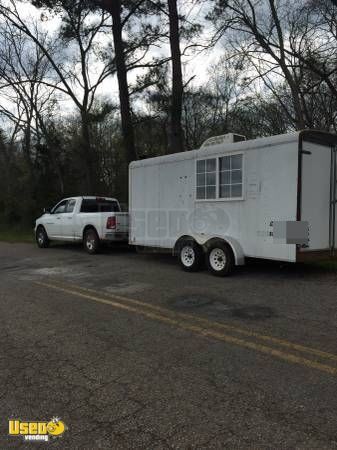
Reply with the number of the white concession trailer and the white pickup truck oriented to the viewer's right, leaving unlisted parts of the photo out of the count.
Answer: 0

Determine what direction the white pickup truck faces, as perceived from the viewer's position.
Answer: facing away from the viewer and to the left of the viewer

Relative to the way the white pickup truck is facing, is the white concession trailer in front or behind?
behind

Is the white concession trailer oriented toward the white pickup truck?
yes

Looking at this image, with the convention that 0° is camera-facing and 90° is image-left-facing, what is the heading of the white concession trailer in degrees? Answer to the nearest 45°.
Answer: approximately 135°
